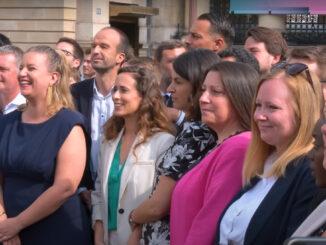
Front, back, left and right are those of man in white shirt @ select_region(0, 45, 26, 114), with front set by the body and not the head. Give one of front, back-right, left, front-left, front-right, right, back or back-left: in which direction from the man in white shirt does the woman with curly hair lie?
left

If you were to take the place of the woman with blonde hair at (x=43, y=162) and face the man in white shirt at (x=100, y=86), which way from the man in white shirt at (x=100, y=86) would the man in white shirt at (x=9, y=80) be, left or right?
left

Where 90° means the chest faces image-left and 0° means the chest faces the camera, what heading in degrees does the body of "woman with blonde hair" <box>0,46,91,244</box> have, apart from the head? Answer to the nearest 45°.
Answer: approximately 45°

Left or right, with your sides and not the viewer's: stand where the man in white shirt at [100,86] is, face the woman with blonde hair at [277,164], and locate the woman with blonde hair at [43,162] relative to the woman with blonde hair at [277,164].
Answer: right

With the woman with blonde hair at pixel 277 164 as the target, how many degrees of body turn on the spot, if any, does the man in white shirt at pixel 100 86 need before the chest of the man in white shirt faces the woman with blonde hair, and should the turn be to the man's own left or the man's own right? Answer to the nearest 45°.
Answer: approximately 45° to the man's own left

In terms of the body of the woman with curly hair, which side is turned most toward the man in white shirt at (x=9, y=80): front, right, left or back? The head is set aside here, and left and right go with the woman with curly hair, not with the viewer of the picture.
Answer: right

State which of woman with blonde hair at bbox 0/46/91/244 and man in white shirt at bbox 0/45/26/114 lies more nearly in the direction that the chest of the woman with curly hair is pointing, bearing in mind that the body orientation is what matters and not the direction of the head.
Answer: the woman with blonde hair

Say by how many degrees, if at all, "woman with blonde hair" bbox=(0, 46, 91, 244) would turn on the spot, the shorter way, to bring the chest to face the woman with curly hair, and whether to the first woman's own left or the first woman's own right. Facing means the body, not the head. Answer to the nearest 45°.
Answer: approximately 135° to the first woman's own left
